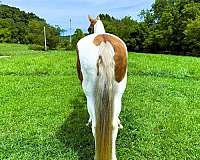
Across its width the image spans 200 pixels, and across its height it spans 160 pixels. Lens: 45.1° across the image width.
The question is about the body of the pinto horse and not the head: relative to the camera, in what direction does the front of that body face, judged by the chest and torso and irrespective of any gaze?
away from the camera
